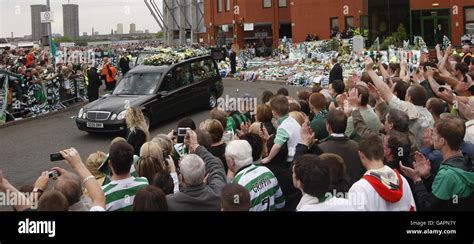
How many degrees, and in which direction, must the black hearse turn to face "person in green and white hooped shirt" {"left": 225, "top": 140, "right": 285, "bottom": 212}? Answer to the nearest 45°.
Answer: approximately 45° to its left

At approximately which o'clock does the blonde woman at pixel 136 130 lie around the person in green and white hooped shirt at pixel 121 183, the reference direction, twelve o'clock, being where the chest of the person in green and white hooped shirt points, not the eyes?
The blonde woman is roughly at 12 o'clock from the person in green and white hooped shirt.

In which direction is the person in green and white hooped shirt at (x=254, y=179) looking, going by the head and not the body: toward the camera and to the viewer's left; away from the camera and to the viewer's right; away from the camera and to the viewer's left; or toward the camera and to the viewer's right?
away from the camera and to the viewer's left

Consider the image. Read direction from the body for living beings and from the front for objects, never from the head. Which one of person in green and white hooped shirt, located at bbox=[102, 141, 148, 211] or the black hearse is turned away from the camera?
the person in green and white hooped shirt

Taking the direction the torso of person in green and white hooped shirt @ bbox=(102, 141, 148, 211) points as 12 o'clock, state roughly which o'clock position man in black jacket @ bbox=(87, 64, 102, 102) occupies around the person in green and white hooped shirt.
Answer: The man in black jacket is roughly at 12 o'clock from the person in green and white hooped shirt.

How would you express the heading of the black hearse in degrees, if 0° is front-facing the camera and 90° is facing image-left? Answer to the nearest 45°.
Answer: approximately 45°

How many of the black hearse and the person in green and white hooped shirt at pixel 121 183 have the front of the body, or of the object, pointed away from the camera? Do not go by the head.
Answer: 1

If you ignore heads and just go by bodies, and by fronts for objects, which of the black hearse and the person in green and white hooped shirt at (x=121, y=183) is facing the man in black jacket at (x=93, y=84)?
the person in green and white hooped shirt

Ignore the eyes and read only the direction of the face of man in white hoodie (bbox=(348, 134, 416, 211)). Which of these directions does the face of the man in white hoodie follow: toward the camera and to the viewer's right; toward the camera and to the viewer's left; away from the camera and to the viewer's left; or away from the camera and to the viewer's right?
away from the camera and to the viewer's left

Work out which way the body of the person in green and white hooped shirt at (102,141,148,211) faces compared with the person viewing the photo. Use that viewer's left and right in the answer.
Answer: facing away from the viewer
